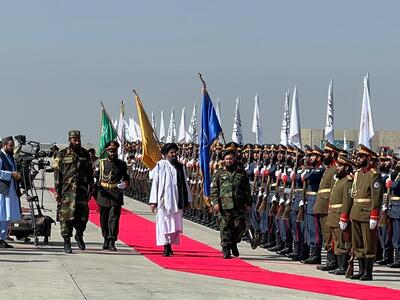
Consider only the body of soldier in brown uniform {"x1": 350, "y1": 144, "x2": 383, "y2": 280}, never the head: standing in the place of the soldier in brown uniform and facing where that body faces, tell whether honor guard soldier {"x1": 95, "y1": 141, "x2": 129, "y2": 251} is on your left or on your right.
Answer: on your right

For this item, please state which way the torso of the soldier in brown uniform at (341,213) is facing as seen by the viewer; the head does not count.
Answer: to the viewer's left

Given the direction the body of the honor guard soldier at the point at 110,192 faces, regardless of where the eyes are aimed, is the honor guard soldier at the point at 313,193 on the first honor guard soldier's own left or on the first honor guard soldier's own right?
on the first honor guard soldier's own left

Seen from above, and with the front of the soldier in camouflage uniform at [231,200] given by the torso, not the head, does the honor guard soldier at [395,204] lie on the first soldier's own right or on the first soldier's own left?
on the first soldier's own left

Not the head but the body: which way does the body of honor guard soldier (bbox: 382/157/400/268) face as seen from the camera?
to the viewer's left

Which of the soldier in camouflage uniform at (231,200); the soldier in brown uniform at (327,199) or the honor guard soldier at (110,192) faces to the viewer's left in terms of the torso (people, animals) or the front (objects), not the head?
the soldier in brown uniform

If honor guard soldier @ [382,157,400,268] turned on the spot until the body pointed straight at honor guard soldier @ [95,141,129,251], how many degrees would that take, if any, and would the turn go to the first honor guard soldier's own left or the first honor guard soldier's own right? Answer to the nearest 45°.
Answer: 0° — they already face them

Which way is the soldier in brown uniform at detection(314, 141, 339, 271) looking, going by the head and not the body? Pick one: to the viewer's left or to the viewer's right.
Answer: to the viewer's left

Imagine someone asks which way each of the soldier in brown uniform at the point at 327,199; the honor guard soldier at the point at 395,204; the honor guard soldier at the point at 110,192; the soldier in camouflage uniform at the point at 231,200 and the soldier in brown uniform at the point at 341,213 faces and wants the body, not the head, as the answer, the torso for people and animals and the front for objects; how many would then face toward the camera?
2

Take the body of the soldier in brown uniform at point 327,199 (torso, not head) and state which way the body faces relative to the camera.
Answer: to the viewer's left

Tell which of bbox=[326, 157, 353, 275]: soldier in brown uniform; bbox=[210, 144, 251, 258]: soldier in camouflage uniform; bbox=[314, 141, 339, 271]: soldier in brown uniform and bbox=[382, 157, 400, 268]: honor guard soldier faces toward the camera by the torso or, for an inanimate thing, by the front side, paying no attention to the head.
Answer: the soldier in camouflage uniform
